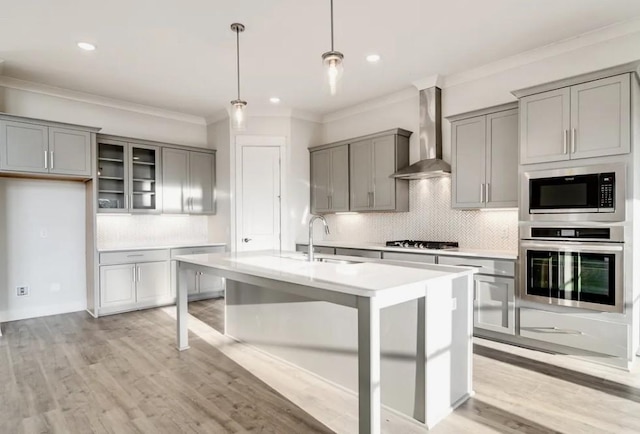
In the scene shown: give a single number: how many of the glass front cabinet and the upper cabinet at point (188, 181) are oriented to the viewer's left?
0

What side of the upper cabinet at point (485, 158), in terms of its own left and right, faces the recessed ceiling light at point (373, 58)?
front

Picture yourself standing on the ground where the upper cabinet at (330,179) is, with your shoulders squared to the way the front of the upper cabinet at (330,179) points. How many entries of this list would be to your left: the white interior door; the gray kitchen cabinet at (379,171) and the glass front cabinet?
1

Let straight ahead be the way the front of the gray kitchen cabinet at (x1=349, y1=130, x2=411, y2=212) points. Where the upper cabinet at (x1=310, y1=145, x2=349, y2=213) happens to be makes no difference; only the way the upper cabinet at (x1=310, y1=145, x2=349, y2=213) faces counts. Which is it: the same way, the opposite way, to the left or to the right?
the same way

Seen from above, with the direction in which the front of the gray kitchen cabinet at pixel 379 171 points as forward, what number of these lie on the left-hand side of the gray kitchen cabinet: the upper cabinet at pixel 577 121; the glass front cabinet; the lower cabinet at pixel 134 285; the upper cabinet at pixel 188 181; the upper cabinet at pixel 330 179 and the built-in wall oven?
2

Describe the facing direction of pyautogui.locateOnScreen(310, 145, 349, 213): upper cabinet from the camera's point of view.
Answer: facing the viewer and to the left of the viewer

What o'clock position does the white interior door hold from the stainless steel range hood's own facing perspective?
The white interior door is roughly at 2 o'clock from the stainless steel range hood.

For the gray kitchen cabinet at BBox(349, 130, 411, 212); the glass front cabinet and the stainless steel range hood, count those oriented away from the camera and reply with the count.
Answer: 0

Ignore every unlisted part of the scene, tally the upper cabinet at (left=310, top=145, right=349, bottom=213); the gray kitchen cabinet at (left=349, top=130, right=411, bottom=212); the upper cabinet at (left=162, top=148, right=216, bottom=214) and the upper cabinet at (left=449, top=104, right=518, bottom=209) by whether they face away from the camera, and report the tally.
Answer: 0

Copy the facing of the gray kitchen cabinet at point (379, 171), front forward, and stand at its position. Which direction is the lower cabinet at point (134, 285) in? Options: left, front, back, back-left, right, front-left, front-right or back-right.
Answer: front-right

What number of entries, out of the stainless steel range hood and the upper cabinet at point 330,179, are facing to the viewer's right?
0

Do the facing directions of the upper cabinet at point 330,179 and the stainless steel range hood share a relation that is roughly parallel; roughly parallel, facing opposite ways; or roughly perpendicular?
roughly parallel

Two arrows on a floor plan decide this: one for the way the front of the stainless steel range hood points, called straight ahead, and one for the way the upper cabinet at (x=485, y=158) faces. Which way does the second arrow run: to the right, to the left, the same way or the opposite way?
the same way

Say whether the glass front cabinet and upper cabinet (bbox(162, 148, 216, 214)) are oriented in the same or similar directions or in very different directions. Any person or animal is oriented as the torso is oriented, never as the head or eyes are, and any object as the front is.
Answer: same or similar directions

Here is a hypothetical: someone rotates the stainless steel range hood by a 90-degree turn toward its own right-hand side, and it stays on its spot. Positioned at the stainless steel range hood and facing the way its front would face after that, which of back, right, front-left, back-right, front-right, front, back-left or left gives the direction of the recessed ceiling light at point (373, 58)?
left

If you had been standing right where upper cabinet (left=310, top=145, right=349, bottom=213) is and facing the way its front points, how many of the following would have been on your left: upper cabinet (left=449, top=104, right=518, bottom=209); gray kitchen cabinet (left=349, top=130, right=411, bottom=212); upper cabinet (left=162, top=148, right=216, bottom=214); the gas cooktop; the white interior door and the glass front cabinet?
3

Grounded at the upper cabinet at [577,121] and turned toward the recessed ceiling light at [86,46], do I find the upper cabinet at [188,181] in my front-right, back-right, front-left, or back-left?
front-right

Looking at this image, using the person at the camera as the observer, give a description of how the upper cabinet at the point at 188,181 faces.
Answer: facing the viewer and to the right of the viewer
